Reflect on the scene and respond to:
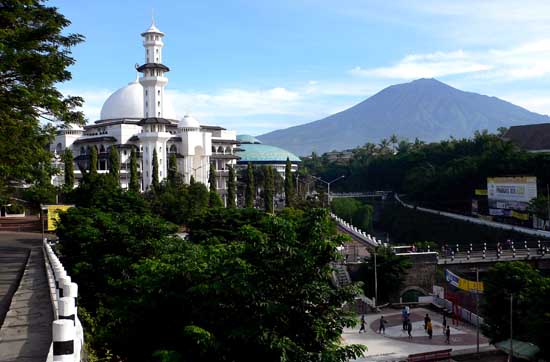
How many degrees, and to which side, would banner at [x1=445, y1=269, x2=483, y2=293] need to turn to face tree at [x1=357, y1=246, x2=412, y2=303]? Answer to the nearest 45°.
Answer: approximately 90° to its right

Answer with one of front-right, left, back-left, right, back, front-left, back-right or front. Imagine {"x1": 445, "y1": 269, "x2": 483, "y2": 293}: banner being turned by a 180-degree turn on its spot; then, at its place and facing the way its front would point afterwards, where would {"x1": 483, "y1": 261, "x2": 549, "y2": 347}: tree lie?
back-right

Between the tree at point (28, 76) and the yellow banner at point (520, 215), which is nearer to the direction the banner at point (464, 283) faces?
the tree

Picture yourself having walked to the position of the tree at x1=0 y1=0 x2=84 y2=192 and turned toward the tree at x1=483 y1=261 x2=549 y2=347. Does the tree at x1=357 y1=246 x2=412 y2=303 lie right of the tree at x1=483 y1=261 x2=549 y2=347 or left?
left

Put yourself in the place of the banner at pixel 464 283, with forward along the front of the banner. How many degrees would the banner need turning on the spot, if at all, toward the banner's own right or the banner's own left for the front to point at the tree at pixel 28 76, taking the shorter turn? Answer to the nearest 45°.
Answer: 0° — it already faces it

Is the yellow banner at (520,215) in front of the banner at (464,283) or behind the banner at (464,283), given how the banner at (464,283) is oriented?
behind

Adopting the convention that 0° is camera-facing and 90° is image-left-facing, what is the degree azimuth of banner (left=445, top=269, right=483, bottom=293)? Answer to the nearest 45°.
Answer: approximately 45°

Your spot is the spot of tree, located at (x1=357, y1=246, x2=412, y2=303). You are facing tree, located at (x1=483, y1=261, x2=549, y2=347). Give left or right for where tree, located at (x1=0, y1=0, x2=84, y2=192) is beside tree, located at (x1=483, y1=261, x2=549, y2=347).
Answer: right
